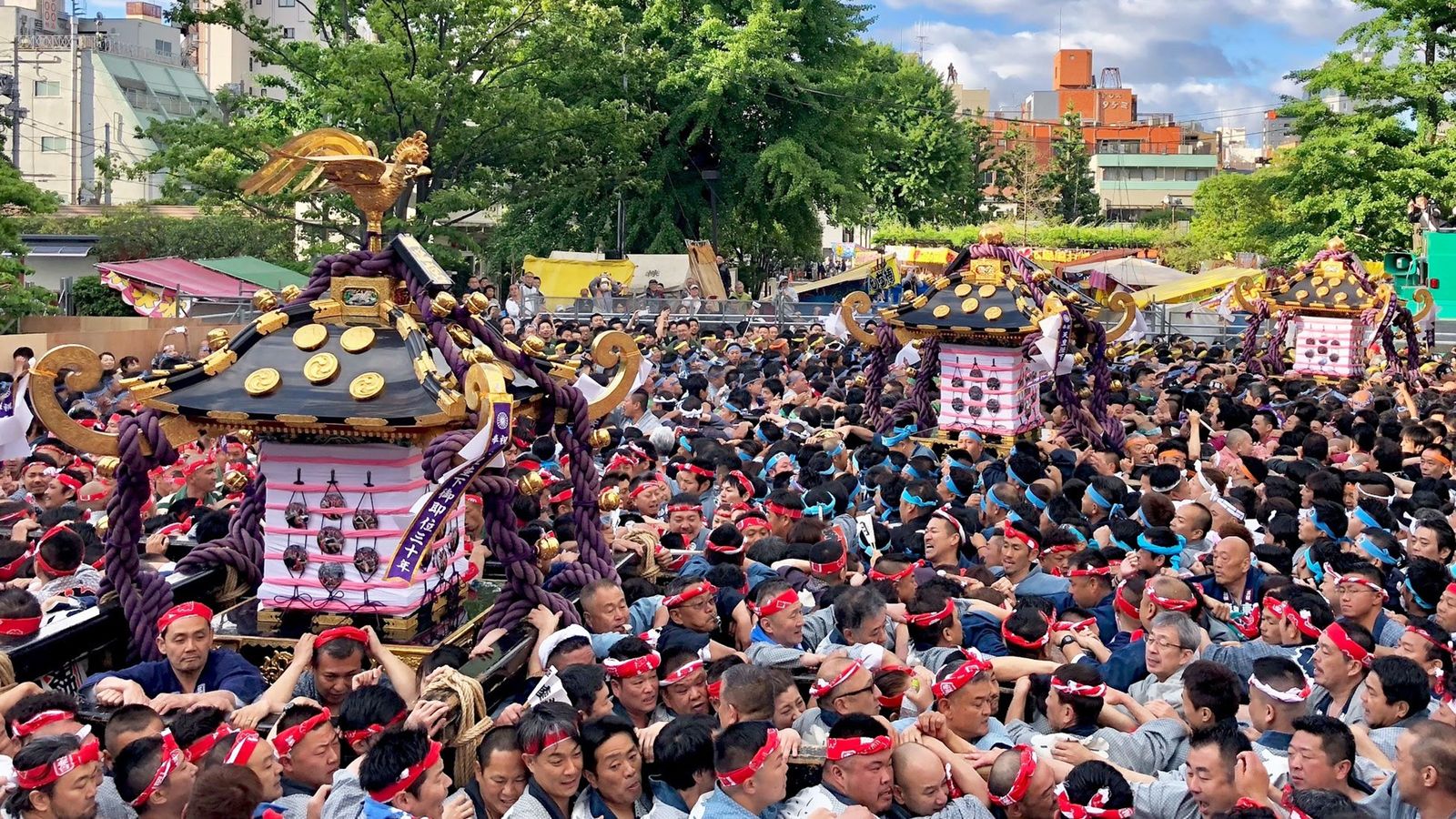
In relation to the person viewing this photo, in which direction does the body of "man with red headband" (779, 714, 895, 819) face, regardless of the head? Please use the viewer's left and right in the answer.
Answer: facing the viewer and to the right of the viewer

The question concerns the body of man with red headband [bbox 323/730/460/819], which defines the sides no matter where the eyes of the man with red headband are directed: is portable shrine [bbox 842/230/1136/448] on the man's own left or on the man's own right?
on the man's own left

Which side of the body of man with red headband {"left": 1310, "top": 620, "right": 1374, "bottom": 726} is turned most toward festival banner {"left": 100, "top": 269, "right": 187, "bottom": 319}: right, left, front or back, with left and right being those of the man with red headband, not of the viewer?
right

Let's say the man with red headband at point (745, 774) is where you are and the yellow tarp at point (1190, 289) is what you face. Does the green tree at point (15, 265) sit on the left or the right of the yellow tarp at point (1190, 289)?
left

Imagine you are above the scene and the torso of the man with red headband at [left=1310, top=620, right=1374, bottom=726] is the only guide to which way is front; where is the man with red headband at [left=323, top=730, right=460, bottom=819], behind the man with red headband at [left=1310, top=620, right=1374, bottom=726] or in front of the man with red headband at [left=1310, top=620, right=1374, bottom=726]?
in front

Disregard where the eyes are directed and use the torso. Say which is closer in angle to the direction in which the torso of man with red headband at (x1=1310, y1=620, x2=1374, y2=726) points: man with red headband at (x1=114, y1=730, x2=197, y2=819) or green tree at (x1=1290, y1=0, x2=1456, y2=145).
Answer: the man with red headband

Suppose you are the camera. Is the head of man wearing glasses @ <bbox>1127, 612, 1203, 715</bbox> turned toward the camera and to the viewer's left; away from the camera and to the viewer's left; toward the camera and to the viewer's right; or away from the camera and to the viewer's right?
toward the camera and to the viewer's left

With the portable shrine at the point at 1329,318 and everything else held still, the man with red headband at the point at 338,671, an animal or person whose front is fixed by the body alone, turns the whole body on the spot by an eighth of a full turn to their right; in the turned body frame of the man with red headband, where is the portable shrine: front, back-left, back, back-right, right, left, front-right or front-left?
back

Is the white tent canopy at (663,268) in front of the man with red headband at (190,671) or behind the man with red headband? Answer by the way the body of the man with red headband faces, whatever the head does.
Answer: behind
